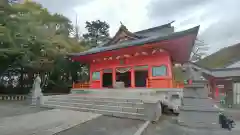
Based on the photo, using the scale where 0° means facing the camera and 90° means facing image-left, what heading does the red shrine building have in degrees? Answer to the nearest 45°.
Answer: approximately 45°

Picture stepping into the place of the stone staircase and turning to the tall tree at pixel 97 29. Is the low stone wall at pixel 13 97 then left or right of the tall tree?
left

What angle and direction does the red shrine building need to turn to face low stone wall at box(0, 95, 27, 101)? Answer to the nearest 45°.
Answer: approximately 45° to its right

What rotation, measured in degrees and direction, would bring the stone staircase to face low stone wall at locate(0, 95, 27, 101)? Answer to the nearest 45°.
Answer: approximately 90° to its right

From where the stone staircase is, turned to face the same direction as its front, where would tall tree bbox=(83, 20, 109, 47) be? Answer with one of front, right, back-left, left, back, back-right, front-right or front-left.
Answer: back-right

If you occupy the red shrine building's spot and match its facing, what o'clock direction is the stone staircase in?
The stone staircase is roughly at 11 o'clock from the red shrine building.

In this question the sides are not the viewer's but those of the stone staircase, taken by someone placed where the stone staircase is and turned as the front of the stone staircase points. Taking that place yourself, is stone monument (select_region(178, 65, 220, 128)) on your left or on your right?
on your left

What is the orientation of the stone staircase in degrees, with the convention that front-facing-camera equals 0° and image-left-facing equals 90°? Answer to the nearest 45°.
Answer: approximately 45°

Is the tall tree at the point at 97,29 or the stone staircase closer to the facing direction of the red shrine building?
the stone staircase

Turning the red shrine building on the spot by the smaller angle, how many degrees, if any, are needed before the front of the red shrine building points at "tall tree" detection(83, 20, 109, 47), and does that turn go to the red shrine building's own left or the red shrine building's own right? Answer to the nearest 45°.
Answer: approximately 135° to the red shrine building's own right
